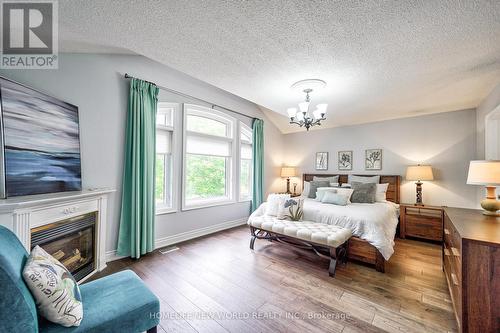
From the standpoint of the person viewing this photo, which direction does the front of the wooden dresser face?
facing to the left of the viewer

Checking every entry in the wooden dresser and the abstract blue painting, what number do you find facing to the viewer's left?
1

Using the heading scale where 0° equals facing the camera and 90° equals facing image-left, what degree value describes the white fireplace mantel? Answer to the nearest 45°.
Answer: approximately 315°

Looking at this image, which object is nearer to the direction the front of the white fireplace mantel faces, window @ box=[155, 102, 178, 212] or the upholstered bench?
the upholstered bench

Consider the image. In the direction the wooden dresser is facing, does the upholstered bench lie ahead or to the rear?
ahead

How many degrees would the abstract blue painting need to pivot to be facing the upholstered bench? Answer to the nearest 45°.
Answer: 0° — it already faces it

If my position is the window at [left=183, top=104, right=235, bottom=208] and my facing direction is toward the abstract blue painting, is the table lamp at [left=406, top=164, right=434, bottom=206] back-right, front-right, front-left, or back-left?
back-left

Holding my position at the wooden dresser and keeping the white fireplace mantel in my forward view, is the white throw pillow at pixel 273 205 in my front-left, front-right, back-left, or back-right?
front-right

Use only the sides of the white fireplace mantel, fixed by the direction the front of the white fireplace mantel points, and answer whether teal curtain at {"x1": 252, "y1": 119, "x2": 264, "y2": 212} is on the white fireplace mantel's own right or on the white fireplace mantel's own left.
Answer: on the white fireplace mantel's own left

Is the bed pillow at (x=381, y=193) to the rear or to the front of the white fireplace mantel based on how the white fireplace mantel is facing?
to the front

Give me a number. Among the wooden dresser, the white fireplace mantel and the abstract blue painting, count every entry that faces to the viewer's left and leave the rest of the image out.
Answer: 1

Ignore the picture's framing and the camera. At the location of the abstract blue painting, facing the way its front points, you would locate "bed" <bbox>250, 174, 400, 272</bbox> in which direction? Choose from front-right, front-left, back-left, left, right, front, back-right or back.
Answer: front

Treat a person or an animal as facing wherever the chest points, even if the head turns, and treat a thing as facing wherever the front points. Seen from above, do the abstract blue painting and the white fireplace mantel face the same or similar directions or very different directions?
same or similar directions

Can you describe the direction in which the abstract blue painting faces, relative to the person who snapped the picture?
facing the viewer and to the right of the viewer

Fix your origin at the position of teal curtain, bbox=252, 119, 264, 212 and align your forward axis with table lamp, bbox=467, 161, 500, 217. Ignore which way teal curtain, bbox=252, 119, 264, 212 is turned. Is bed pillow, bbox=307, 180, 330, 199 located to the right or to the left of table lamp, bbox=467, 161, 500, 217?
left
